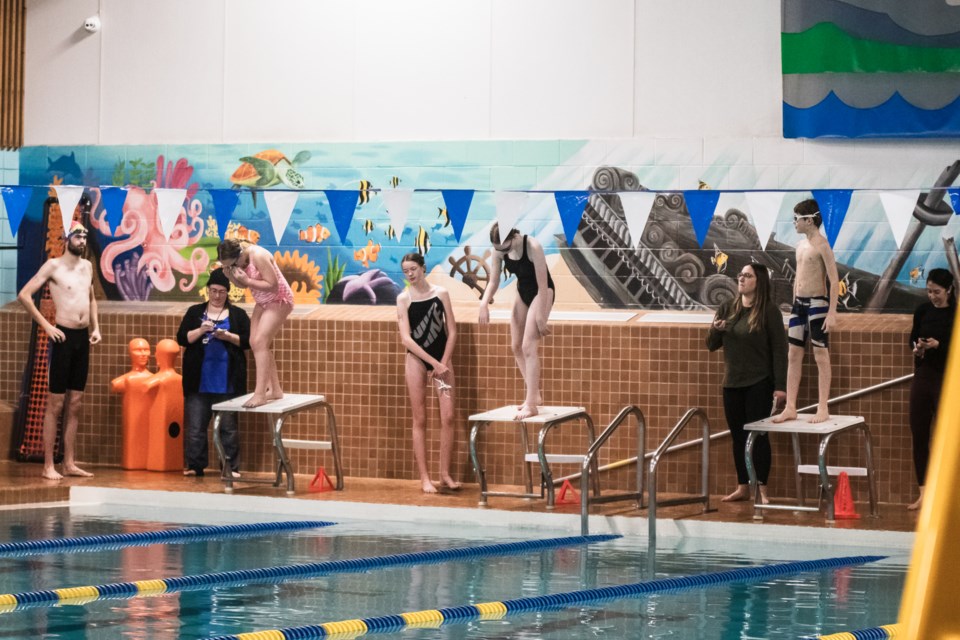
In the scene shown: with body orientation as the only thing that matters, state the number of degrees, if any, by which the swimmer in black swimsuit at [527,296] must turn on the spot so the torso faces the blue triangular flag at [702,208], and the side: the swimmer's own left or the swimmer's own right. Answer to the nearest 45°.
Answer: approximately 90° to the swimmer's own left

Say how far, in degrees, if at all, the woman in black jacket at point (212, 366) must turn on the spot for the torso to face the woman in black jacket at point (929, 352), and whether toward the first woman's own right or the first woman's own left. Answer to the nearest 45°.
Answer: approximately 45° to the first woman's own left

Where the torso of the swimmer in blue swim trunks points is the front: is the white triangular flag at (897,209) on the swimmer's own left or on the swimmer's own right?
on the swimmer's own left

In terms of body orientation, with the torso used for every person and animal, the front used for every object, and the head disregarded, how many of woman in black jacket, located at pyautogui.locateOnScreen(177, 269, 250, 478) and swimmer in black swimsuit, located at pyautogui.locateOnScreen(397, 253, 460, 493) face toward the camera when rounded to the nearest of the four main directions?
2

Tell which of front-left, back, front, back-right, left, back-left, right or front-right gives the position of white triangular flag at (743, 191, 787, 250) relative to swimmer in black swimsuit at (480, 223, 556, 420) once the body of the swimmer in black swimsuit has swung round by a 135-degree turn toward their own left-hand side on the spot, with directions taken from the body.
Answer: front-right

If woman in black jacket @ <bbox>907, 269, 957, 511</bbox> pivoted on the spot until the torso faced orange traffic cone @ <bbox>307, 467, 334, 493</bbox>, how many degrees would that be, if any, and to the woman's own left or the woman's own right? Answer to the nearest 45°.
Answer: approximately 45° to the woman's own right

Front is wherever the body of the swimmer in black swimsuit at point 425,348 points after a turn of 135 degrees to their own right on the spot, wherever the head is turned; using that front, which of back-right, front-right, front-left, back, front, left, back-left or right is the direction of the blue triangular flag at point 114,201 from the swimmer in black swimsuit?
front-left
